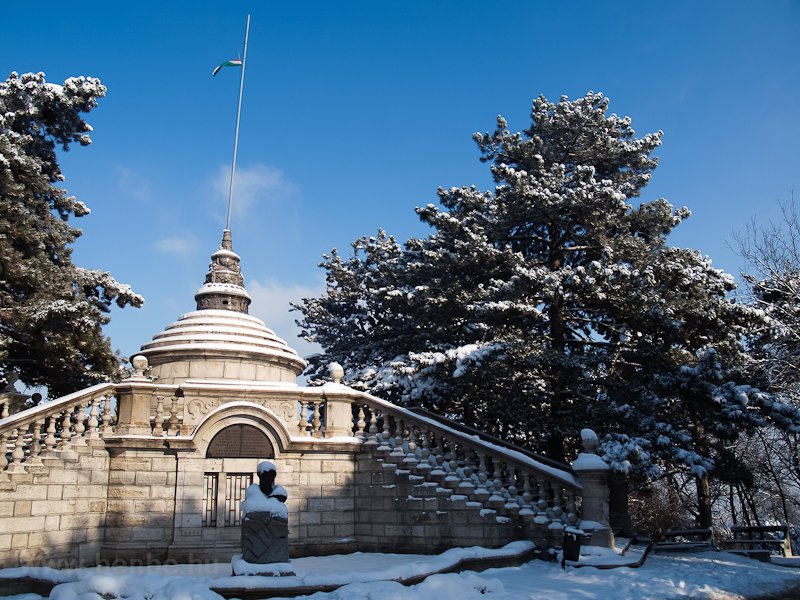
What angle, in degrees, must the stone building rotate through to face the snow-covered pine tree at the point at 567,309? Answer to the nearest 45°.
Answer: approximately 135° to its left

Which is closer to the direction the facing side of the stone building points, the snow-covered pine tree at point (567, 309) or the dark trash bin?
the dark trash bin

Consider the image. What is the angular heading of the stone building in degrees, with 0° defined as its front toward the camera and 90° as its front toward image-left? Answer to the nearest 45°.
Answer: approximately 0°

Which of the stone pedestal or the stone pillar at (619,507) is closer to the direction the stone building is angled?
the stone pedestal

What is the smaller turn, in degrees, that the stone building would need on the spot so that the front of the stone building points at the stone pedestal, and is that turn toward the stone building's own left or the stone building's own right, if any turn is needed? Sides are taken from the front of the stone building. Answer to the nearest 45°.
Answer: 0° — it already faces it

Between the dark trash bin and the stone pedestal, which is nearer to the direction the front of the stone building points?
the stone pedestal

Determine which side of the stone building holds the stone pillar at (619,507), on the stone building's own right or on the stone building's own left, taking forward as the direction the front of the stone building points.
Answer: on the stone building's own left

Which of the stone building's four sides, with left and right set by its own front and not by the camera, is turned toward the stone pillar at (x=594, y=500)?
left

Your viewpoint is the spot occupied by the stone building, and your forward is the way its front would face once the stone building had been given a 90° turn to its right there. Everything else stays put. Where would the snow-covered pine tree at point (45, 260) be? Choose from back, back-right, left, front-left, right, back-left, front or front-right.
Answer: front-right
